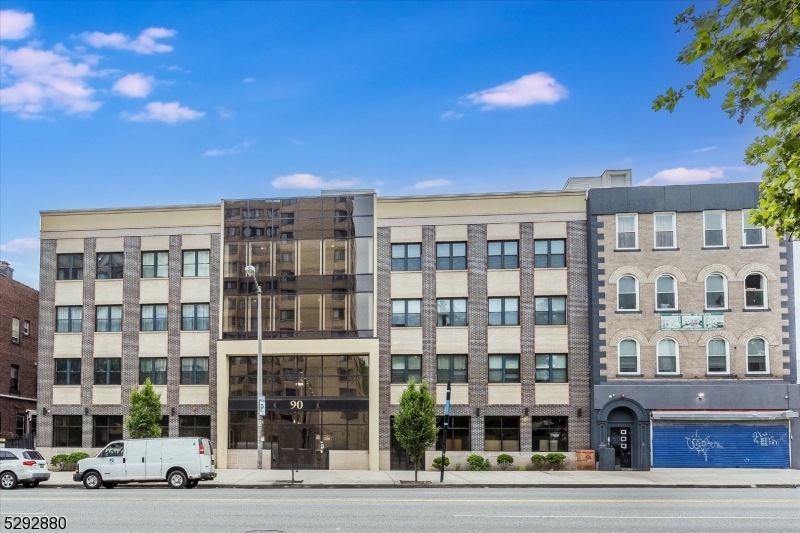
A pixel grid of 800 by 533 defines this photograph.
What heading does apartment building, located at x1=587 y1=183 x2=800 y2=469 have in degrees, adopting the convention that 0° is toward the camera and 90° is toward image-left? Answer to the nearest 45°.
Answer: approximately 0°

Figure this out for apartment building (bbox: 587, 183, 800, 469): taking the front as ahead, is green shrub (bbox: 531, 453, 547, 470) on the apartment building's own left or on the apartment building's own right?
on the apartment building's own right

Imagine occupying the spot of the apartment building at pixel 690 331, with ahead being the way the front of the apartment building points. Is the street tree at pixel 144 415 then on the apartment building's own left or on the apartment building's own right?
on the apartment building's own right

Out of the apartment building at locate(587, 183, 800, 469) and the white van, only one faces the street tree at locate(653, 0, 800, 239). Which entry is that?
the apartment building

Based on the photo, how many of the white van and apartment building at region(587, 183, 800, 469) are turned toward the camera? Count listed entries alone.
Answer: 1

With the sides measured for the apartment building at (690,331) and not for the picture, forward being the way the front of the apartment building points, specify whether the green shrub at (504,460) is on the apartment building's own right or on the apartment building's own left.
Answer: on the apartment building's own right

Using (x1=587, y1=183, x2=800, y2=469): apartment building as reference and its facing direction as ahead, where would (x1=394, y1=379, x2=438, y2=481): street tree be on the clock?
The street tree is roughly at 2 o'clock from the apartment building.
